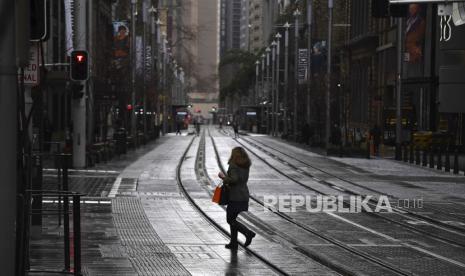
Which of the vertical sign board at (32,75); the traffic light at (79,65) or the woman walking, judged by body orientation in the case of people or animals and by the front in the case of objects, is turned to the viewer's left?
the woman walking

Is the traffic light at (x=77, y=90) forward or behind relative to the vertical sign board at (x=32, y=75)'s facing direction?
behind

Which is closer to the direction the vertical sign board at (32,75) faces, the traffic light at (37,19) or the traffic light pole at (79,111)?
the traffic light

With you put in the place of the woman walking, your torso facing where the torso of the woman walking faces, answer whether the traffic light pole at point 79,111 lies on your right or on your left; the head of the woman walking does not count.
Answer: on your right

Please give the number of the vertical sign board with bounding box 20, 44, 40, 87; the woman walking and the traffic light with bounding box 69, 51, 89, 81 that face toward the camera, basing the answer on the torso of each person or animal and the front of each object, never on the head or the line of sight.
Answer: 2

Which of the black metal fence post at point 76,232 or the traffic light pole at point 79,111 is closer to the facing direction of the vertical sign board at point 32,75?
the black metal fence post

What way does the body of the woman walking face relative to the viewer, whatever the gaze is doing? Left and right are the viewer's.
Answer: facing to the left of the viewer

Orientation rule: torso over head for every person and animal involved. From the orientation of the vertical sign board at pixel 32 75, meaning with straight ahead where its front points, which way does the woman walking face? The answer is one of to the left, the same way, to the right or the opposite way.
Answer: to the right
